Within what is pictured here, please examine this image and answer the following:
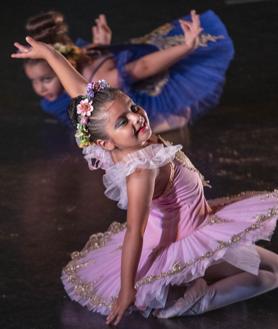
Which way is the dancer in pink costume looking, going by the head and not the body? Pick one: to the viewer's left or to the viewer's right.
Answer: to the viewer's right
